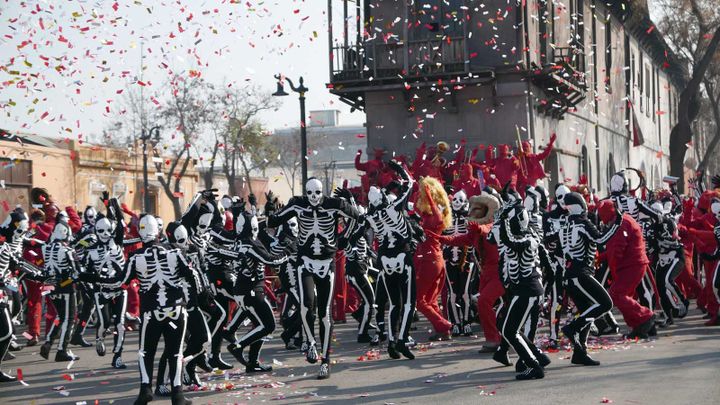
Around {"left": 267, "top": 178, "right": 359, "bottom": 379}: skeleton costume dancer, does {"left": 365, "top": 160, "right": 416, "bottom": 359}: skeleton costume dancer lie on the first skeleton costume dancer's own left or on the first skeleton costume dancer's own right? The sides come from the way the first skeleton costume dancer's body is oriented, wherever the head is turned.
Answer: on the first skeleton costume dancer's own left

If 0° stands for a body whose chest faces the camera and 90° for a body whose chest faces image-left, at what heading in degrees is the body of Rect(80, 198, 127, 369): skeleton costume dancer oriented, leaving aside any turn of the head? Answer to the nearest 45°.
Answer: approximately 0°

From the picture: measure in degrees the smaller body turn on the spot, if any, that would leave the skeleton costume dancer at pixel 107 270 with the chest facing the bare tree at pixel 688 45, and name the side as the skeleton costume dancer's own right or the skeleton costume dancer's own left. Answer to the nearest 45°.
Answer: approximately 135° to the skeleton costume dancer's own left

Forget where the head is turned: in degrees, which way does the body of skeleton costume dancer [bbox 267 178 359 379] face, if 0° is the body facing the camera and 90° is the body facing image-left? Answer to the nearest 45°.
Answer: approximately 0°

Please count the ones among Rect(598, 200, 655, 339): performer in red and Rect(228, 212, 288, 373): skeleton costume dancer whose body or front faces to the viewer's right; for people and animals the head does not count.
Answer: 1
